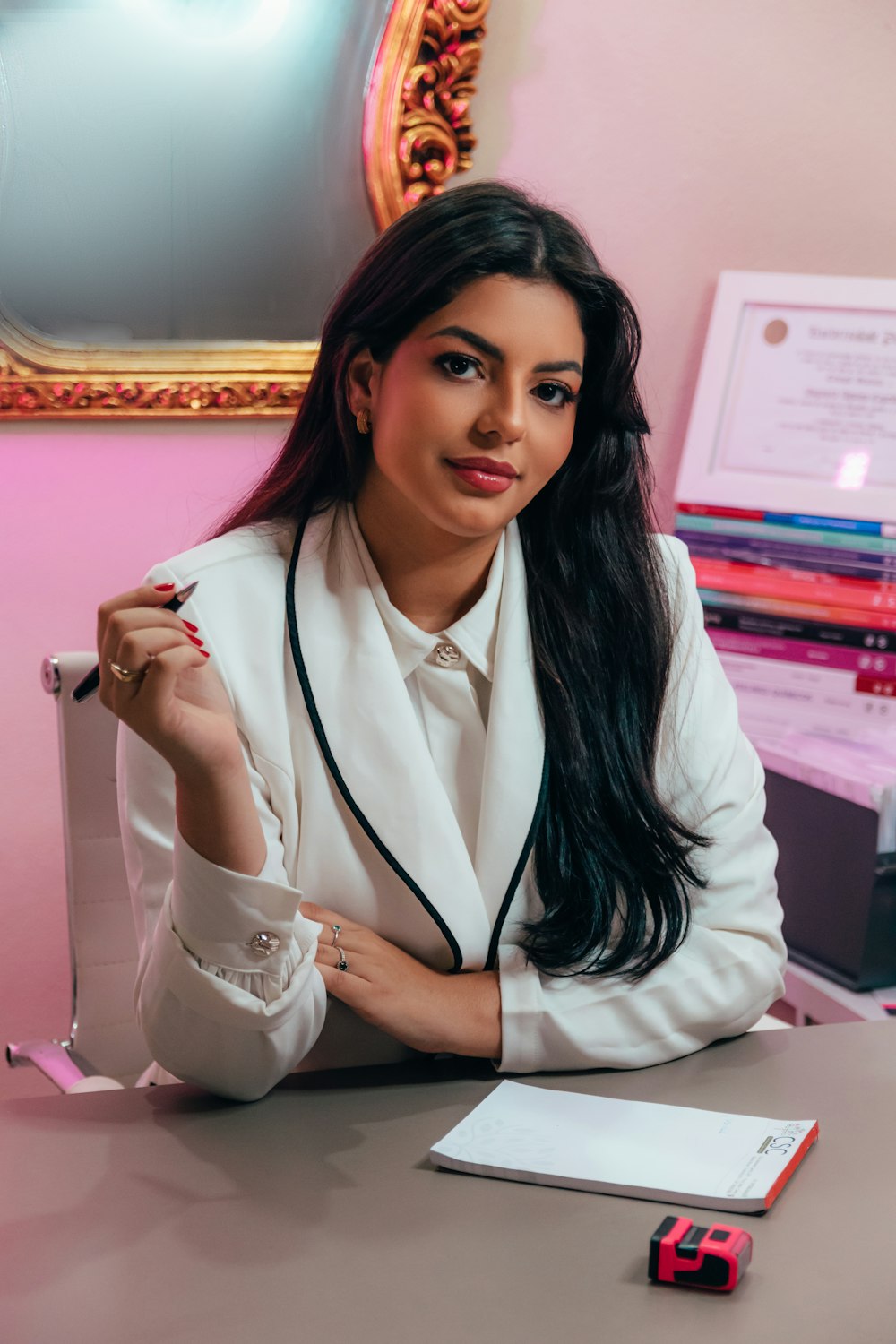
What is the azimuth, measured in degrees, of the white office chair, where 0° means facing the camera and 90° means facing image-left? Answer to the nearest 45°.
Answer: approximately 315°

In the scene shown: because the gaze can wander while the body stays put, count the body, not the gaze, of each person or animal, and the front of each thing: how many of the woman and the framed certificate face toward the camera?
2

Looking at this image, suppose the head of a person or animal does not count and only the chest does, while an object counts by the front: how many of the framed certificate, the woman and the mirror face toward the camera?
3

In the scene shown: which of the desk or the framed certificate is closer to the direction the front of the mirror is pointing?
the desk

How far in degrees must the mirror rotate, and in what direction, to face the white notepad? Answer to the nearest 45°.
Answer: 0° — it already faces it

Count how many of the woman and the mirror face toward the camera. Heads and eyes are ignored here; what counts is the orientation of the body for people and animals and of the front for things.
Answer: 2

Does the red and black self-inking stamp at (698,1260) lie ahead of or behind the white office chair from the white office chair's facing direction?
ahead

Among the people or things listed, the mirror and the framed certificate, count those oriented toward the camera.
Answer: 2

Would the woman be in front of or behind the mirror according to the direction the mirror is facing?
in front

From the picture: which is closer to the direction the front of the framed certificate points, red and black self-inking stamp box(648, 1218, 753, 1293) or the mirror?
the red and black self-inking stamp

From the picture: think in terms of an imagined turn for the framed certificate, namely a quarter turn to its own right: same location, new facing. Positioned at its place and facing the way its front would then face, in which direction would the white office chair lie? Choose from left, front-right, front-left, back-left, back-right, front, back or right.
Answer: front-left

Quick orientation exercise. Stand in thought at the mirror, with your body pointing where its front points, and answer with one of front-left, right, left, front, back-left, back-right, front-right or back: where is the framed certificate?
left
